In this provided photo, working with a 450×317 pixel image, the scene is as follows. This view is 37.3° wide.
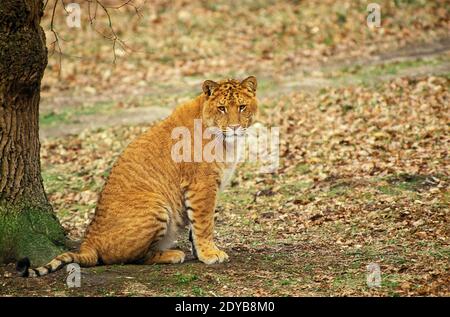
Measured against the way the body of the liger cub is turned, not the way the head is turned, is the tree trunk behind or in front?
behind

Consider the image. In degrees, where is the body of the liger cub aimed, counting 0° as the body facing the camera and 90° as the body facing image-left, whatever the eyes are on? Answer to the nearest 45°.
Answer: approximately 270°
